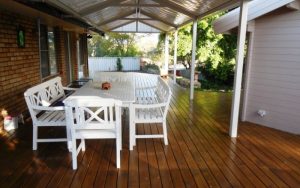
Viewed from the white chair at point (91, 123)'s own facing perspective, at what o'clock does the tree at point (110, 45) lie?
The tree is roughly at 12 o'clock from the white chair.

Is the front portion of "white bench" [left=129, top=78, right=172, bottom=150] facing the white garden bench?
yes

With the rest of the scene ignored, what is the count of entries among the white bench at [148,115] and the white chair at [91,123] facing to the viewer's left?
1

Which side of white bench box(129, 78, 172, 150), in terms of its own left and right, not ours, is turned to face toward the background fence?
right

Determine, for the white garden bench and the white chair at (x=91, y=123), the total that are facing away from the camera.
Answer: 1

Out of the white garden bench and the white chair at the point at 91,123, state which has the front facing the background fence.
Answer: the white chair

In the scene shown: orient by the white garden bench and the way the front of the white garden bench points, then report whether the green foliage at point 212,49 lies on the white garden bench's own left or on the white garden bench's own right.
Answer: on the white garden bench's own left

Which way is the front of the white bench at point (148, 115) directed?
to the viewer's left

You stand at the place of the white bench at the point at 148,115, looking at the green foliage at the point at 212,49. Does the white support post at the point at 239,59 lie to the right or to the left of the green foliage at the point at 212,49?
right

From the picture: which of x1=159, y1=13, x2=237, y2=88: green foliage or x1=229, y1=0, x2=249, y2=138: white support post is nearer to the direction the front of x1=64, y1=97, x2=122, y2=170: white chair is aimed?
the green foliage

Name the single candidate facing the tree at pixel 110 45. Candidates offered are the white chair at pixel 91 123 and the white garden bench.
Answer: the white chair

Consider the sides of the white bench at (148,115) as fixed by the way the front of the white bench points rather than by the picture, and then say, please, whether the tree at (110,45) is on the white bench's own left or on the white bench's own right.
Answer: on the white bench's own right

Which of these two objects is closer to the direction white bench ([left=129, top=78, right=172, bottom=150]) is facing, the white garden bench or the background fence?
the white garden bench

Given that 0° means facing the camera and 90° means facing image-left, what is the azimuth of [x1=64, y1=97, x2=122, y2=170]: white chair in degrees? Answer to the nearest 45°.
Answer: approximately 180°
